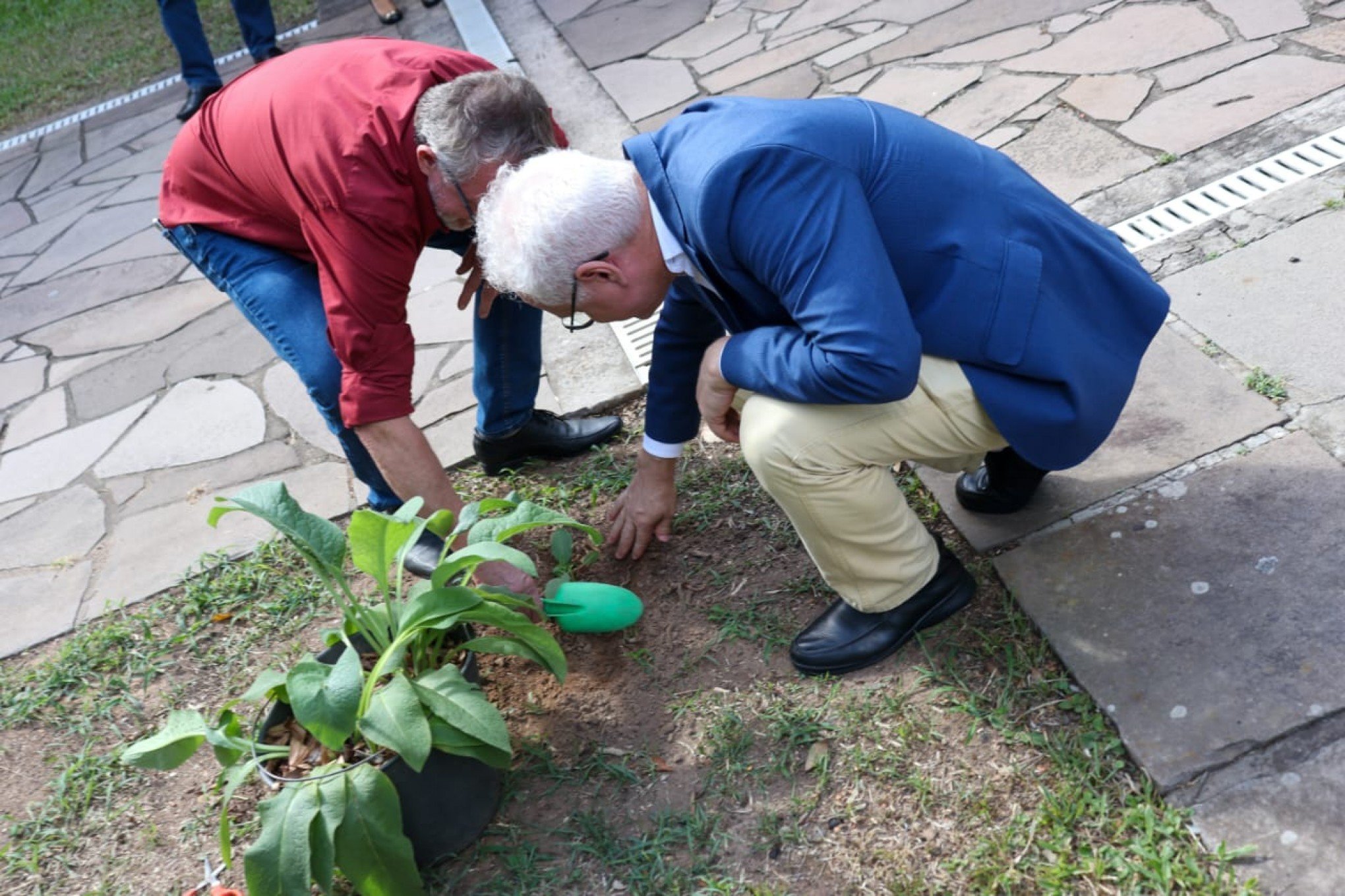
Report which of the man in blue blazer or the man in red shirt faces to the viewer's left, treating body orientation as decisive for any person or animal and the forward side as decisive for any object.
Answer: the man in blue blazer

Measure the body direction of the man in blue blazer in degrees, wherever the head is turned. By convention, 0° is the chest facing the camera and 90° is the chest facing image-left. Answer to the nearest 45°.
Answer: approximately 90°

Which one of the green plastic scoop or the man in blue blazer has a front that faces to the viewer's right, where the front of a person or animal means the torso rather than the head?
the green plastic scoop

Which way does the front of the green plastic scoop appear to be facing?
to the viewer's right

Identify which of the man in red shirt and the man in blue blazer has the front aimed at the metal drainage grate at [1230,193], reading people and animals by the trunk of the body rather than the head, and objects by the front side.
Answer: the man in red shirt

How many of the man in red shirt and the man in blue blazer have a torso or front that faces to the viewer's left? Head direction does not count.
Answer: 1

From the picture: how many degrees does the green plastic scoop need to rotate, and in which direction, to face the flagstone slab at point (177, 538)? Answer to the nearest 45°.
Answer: approximately 135° to its left

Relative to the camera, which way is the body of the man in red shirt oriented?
to the viewer's right

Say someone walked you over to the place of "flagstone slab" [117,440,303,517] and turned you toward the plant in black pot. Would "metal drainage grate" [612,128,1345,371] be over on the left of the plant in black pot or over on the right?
left

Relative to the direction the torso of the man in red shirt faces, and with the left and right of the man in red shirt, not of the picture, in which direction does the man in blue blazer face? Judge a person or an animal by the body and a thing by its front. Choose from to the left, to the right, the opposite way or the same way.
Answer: the opposite way
